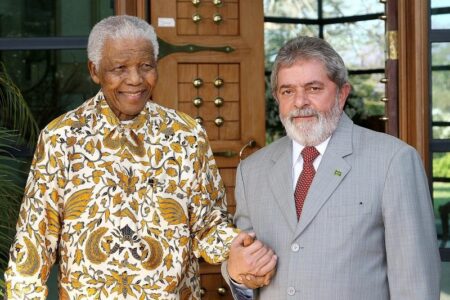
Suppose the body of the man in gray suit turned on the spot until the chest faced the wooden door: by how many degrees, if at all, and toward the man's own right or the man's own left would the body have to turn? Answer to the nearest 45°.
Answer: approximately 135° to the man's own right

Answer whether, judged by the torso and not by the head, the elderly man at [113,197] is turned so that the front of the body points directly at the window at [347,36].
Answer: no

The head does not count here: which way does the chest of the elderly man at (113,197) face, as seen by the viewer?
toward the camera

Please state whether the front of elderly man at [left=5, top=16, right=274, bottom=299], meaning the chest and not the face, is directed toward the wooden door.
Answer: no

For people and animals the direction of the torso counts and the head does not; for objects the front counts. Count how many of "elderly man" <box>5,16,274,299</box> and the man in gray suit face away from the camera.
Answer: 0

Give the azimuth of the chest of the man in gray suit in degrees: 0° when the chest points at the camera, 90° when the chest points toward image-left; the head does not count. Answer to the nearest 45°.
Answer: approximately 45°

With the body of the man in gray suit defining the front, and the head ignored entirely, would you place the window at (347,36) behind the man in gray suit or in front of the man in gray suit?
behind
